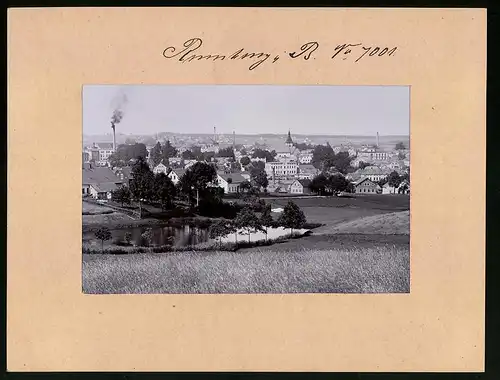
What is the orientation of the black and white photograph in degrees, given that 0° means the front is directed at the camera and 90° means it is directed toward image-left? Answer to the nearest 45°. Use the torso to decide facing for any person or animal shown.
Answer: approximately 0°
